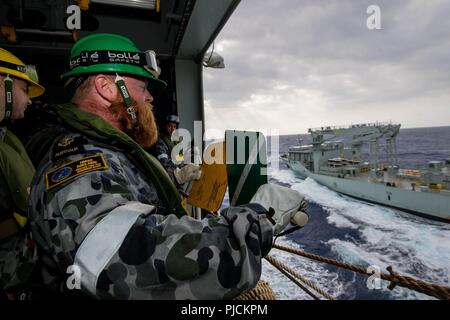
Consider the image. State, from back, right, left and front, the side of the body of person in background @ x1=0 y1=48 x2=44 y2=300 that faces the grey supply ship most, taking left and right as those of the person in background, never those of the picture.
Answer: front

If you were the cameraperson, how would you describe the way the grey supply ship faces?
facing away from the viewer and to the left of the viewer

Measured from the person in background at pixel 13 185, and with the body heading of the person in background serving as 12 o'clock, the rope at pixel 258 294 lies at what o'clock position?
The rope is roughly at 1 o'clock from the person in background.

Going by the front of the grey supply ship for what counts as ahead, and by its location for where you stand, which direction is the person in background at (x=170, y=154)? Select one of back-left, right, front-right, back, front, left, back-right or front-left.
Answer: back-left

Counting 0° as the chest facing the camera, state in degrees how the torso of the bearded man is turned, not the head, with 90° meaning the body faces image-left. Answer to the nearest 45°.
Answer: approximately 270°

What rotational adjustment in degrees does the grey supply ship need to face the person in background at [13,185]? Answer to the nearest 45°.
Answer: approximately 135° to its left

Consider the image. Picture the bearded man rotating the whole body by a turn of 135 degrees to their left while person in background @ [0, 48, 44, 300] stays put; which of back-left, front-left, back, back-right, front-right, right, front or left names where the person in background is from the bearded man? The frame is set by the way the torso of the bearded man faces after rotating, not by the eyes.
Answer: front

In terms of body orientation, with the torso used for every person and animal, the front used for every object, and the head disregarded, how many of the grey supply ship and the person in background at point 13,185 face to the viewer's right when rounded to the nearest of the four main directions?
1

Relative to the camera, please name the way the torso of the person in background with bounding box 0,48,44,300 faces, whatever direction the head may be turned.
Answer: to the viewer's right

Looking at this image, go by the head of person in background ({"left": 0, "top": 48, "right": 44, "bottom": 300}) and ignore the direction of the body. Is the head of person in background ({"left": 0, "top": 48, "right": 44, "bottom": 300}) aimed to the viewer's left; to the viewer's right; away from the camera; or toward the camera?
to the viewer's right

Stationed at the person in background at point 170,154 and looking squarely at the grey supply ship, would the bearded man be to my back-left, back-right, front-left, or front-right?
back-right

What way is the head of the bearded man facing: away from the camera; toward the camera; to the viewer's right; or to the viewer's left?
to the viewer's right

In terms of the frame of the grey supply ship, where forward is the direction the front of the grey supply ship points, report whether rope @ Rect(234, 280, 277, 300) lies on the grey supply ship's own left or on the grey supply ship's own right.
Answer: on the grey supply ship's own left

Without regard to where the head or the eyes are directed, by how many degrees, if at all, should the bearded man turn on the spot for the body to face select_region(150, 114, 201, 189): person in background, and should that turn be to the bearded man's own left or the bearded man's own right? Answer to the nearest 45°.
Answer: approximately 90° to the bearded man's own left
